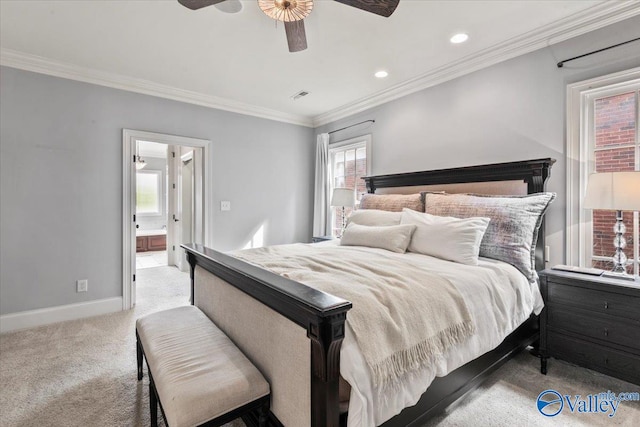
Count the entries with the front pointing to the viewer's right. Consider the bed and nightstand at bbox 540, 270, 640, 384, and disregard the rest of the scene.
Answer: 0

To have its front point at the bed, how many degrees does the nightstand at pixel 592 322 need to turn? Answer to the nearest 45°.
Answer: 0° — it already faces it

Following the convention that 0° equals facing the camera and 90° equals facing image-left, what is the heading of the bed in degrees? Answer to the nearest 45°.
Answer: approximately 45°

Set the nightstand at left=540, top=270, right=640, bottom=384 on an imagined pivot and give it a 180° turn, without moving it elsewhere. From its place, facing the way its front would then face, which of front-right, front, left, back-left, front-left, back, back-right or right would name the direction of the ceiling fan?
back

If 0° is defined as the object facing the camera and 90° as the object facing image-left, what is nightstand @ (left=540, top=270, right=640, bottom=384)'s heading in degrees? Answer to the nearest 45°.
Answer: approximately 45°

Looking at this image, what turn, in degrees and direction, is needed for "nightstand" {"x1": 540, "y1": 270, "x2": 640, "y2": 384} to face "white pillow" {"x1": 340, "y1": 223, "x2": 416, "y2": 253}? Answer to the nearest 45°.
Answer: approximately 45° to its right
